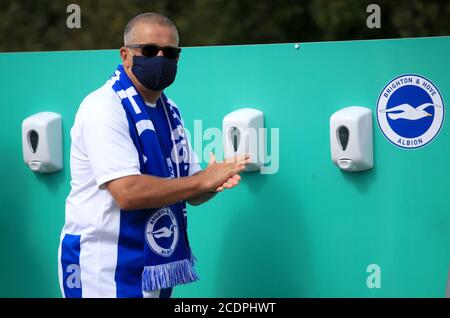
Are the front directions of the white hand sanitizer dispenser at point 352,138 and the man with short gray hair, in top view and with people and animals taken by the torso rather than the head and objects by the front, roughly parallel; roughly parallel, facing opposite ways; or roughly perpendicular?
roughly perpendicular

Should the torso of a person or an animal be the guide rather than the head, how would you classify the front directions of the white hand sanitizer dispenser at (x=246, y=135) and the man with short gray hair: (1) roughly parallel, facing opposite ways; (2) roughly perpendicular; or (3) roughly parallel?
roughly perpendicular

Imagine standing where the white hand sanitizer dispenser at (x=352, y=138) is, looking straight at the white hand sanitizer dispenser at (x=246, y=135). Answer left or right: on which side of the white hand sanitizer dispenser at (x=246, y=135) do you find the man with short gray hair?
left

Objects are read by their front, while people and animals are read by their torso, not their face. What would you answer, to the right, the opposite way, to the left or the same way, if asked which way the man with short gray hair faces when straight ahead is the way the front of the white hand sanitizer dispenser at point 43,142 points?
to the left

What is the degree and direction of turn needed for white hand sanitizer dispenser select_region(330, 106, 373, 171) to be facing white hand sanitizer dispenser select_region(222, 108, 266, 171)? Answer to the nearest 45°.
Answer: approximately 45° to its right

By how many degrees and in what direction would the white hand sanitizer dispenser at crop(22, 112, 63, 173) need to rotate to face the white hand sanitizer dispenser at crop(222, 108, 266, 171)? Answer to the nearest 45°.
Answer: approximately 90° to its left

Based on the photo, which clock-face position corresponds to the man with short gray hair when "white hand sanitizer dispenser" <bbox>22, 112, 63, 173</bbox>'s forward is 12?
The man with short gray hair is roughly at 10 o'clock from the white hand sanitizer dispenser.
